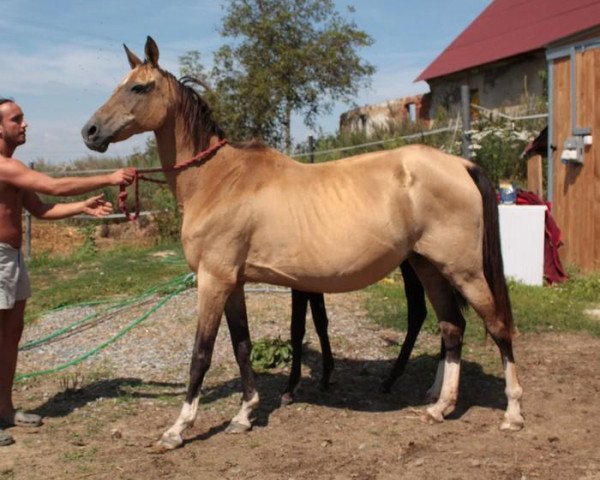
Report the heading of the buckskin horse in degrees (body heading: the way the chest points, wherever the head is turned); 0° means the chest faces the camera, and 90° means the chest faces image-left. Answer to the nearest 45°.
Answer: approximately 90°

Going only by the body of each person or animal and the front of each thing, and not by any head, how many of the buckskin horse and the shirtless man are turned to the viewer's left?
1

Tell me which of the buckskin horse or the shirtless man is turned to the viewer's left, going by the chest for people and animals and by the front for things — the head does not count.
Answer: the buckskin horse

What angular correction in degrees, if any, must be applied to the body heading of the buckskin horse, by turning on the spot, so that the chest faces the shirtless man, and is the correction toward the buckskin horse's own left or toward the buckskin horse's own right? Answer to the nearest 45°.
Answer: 0° — it already faces them

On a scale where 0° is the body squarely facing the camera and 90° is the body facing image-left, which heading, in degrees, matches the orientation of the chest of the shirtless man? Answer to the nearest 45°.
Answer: approximately 270°

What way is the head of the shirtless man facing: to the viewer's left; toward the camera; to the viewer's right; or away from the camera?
to the viewer's right

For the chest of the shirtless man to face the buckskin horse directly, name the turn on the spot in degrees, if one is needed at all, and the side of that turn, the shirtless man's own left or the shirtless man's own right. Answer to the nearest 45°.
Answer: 0° — they already face it

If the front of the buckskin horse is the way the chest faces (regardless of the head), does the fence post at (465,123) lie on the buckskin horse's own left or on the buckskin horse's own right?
on the buckskin horse's own right

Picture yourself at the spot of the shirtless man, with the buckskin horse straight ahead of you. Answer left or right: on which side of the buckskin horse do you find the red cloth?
left

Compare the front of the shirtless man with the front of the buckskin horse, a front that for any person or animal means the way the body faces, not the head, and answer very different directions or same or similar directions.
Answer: very different directions

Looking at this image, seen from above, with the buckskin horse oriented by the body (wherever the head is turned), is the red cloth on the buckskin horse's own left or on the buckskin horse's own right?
on the buckskin horse's own right
